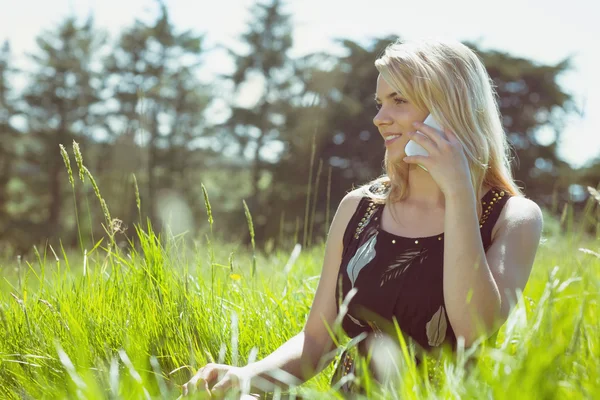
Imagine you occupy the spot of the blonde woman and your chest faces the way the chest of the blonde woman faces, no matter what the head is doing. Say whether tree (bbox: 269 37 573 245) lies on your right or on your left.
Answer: on your right

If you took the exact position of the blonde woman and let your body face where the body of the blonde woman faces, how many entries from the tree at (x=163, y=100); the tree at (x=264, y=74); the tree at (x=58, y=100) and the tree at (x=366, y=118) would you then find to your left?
0

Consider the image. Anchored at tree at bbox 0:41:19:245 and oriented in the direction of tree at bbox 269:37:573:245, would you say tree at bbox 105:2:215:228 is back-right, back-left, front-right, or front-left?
front-left

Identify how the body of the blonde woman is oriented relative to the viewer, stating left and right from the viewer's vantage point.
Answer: facing the viewer and to the left of the viewer

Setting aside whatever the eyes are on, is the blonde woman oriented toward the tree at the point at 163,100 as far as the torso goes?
no

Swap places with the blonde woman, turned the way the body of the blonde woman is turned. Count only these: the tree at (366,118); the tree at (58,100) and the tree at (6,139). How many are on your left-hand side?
0

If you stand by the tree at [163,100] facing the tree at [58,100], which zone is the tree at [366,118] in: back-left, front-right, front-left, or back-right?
back-left

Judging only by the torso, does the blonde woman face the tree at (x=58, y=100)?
no

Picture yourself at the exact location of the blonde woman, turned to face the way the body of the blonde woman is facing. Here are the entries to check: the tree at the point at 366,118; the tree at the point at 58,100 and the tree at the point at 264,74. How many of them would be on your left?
0

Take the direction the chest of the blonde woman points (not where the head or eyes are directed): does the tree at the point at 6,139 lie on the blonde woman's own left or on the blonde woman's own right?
on the blonde woman's own right

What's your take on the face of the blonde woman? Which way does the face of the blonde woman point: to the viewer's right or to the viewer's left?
to the viewer's left

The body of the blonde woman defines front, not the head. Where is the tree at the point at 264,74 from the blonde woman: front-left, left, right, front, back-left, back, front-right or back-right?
back-right
